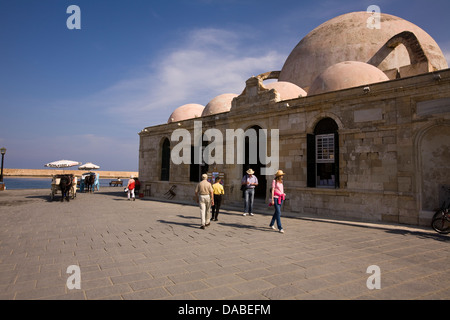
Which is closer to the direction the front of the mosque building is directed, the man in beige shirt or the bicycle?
the man in beige shirt

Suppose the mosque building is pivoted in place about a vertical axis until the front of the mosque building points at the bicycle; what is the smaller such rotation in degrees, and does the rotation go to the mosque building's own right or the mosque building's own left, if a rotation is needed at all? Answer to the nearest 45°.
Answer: approximately 90° to the mosque building's own left

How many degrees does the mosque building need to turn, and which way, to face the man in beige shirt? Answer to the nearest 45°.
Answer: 0° — it already faces them
